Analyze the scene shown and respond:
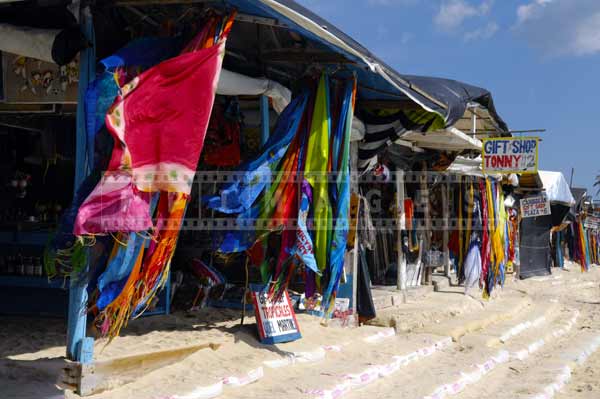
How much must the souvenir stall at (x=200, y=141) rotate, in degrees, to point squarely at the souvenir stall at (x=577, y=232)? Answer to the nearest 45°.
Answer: approximately 90° to its left

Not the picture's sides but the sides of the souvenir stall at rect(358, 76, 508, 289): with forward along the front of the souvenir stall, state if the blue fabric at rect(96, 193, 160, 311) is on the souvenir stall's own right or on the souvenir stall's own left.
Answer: on the souvenir stall's own right

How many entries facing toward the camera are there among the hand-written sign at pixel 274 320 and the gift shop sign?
2

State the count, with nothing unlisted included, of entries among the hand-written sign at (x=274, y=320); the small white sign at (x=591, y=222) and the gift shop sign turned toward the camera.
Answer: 3

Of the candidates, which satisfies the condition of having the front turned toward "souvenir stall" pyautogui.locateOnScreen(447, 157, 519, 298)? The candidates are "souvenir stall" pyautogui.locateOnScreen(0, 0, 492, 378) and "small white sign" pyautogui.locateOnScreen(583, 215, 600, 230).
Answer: the small white sign

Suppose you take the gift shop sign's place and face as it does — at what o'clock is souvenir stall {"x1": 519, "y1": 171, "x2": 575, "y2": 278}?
The souvenir stall is roughly at 6 o'clock from the gift shop sign.

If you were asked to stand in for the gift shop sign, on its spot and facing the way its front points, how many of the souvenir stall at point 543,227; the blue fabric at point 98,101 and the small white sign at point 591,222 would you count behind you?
2

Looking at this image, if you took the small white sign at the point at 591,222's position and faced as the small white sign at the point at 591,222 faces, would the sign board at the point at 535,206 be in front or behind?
in front

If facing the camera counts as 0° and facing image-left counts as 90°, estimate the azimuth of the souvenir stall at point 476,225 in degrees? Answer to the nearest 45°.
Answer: approximately 315°
